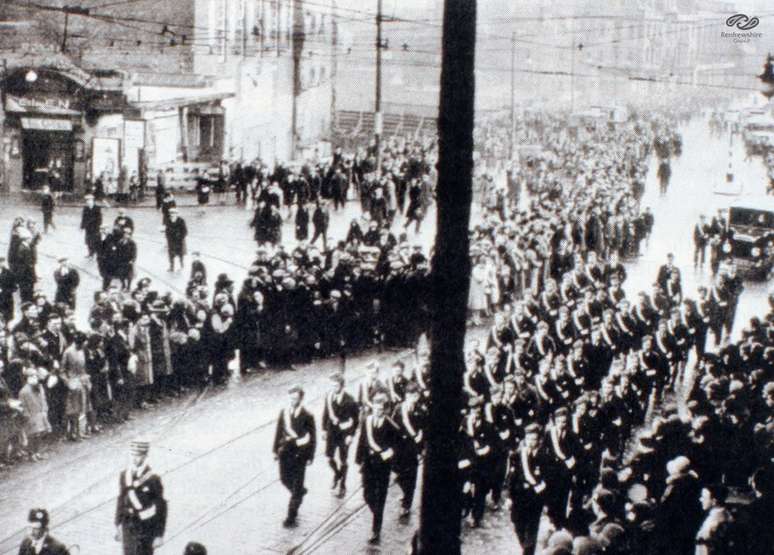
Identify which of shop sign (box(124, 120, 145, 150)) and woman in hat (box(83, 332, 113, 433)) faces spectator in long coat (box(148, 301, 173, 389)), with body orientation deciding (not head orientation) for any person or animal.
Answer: the shop sign

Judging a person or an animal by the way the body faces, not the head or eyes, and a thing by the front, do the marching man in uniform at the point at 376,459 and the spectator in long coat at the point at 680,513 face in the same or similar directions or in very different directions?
very different directions

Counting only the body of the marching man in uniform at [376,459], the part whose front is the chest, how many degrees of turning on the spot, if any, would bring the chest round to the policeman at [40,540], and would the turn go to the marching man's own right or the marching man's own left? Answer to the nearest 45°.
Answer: approximately 45° to the marching man's own right

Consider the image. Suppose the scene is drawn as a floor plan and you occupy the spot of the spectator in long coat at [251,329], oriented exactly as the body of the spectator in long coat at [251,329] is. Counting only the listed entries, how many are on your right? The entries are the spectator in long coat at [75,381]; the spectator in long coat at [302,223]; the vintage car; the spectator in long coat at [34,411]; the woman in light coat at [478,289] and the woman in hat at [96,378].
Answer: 3

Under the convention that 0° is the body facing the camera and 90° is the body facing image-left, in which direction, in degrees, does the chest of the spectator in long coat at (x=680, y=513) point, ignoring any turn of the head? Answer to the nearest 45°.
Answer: approximately 135°

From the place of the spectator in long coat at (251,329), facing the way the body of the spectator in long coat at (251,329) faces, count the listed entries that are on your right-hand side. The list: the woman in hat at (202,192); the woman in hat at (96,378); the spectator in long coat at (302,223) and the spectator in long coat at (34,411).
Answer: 2

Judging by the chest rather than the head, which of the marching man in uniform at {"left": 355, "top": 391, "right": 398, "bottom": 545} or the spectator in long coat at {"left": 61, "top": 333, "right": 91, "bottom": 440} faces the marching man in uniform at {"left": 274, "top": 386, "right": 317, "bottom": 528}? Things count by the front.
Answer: the spectator in long coat

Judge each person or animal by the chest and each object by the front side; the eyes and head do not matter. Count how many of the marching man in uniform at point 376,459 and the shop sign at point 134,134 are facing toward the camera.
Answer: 2

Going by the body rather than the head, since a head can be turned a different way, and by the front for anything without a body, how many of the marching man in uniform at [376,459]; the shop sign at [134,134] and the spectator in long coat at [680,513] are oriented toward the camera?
2
